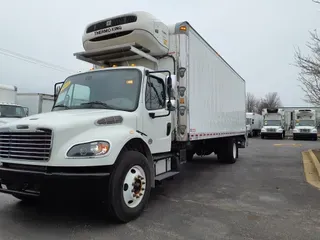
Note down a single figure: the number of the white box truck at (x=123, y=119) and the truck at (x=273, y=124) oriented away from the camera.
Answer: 0

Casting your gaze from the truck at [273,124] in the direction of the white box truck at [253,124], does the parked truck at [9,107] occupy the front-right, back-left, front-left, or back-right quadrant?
back-left

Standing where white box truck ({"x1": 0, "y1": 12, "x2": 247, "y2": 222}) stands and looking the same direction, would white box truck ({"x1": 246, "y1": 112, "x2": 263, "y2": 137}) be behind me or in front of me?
behind

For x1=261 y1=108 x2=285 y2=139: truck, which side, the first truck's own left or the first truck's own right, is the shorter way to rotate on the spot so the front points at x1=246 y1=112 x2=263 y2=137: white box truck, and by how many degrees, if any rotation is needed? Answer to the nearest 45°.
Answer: approximately 135° to the first truck's own right

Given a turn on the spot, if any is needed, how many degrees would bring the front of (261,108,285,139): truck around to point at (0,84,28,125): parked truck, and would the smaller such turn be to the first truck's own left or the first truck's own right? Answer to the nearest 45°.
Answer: approximately 45° to the first truck's own right

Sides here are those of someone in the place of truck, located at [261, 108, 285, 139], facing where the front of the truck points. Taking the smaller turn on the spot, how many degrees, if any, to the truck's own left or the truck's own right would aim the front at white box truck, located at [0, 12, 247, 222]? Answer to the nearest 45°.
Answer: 0° — it already faces it

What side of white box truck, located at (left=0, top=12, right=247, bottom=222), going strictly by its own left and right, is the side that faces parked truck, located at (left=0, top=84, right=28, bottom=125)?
right

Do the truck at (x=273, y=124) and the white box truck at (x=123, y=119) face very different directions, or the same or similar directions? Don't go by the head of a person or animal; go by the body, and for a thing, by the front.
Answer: same or similar directions

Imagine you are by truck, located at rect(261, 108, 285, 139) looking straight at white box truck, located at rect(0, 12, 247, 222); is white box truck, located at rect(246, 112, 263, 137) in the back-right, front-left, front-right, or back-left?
back-right

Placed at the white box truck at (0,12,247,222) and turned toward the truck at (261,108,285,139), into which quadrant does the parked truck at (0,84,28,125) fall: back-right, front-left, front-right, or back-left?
front-left

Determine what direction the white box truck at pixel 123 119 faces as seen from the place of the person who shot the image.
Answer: facing the viewer and to the left of the viewer

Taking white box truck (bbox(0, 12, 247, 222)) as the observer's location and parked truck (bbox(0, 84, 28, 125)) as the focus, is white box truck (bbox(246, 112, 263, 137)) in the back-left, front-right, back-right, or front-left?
front-right

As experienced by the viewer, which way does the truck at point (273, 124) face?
facing the viewer

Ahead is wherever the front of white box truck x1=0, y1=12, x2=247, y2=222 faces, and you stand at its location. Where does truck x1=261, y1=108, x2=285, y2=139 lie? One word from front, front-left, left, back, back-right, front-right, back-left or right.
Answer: back
